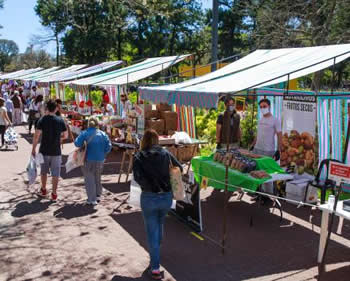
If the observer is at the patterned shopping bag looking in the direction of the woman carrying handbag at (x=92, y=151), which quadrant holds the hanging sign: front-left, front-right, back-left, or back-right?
front-left

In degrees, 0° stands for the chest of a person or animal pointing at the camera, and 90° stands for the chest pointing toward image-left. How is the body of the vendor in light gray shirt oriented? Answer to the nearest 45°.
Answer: approximately 45°

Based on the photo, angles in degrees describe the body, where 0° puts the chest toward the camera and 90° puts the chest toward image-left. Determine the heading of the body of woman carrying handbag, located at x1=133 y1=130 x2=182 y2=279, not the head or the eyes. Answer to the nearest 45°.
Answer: approximately 180°

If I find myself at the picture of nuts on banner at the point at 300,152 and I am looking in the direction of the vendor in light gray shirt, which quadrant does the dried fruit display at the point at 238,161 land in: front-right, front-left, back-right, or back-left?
front-left

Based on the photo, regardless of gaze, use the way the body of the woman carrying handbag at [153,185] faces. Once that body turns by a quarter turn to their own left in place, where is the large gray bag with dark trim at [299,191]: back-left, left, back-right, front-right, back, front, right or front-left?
back-right

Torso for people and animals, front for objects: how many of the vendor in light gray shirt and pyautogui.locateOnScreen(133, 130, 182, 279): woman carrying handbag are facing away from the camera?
1

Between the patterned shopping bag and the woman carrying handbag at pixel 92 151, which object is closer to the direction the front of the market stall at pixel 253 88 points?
the woman carrying handbag

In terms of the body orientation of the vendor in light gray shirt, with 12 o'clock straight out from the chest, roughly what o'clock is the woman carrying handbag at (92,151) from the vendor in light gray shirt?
The woman carrying handbag is roughly at 1 o'clock from the vendor in light gray shirt.

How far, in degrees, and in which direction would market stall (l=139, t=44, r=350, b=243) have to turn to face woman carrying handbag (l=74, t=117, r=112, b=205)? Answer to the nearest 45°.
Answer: approximately 45° to its right

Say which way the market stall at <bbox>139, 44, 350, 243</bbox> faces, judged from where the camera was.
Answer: facing the viewer and to the left of the viewer

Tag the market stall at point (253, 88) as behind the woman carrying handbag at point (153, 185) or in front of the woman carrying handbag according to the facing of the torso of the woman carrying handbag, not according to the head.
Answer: in front

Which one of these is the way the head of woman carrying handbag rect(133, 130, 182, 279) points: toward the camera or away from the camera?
away from the camera

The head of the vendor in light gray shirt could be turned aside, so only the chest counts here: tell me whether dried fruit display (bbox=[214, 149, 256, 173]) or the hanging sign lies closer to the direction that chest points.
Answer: the dried fruit display

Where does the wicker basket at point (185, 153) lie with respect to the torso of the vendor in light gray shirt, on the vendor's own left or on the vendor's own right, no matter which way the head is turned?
on the vendor's own right

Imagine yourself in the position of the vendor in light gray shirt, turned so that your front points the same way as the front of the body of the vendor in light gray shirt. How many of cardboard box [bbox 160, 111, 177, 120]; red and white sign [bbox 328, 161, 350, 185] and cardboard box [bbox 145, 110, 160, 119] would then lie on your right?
2

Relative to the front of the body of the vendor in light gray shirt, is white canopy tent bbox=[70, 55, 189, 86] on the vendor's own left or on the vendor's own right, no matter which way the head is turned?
on the vendor's own right

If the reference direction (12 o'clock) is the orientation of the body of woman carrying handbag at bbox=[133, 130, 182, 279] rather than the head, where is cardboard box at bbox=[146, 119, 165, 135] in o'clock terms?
The cardboard box is roughly at 12 o'clock from the woman carrying handbag.
